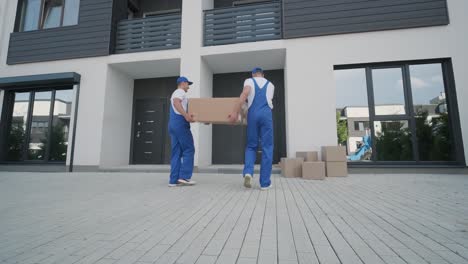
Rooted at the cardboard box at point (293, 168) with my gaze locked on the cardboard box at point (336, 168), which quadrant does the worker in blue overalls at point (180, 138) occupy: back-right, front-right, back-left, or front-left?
back-right

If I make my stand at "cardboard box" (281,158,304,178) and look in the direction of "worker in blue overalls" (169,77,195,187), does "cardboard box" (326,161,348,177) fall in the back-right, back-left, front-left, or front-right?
back-left

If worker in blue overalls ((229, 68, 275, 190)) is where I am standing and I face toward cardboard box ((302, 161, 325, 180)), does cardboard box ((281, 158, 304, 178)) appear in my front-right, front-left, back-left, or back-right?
front-left

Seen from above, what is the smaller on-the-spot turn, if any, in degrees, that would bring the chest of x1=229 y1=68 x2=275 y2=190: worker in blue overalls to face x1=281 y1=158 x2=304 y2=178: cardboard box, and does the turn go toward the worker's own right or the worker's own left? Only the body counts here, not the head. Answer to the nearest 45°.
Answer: approximately 45° to the worker's own right

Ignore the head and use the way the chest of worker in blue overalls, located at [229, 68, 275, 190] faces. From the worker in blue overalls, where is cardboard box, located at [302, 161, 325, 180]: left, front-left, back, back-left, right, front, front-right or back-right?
front-right

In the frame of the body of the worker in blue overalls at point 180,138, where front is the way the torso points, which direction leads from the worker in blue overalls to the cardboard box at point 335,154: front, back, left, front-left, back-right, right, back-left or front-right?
front

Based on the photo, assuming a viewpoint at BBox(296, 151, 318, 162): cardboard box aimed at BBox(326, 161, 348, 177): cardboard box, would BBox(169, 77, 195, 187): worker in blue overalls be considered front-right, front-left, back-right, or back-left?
back-right

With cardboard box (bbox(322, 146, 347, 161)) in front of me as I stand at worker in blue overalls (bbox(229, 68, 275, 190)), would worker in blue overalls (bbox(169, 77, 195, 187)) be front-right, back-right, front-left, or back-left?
back-left

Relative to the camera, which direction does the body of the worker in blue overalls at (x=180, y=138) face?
to the viewer's right

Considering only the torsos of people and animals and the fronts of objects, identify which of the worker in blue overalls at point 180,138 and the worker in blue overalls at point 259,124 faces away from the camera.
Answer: the worker in blue overalls at point 259,124

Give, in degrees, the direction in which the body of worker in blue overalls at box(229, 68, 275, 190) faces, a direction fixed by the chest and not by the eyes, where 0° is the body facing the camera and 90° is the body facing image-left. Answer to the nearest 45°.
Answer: approximately 180°

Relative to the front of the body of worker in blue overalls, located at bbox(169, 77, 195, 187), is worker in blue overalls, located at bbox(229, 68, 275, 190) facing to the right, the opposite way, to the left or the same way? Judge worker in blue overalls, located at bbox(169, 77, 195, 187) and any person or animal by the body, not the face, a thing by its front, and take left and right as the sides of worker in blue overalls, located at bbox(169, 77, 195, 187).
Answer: to the left

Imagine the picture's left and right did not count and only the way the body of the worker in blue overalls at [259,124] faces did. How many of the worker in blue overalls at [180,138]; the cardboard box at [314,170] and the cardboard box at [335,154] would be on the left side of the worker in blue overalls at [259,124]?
1

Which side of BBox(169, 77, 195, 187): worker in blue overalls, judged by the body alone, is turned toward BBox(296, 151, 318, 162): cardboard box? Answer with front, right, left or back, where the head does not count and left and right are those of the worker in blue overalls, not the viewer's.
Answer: front

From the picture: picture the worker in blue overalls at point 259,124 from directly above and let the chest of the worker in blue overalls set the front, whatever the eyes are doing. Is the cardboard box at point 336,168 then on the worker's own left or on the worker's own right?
on the worker's own right

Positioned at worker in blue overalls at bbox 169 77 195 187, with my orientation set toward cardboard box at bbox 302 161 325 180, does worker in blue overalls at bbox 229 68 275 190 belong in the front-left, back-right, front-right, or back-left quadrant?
front-right
